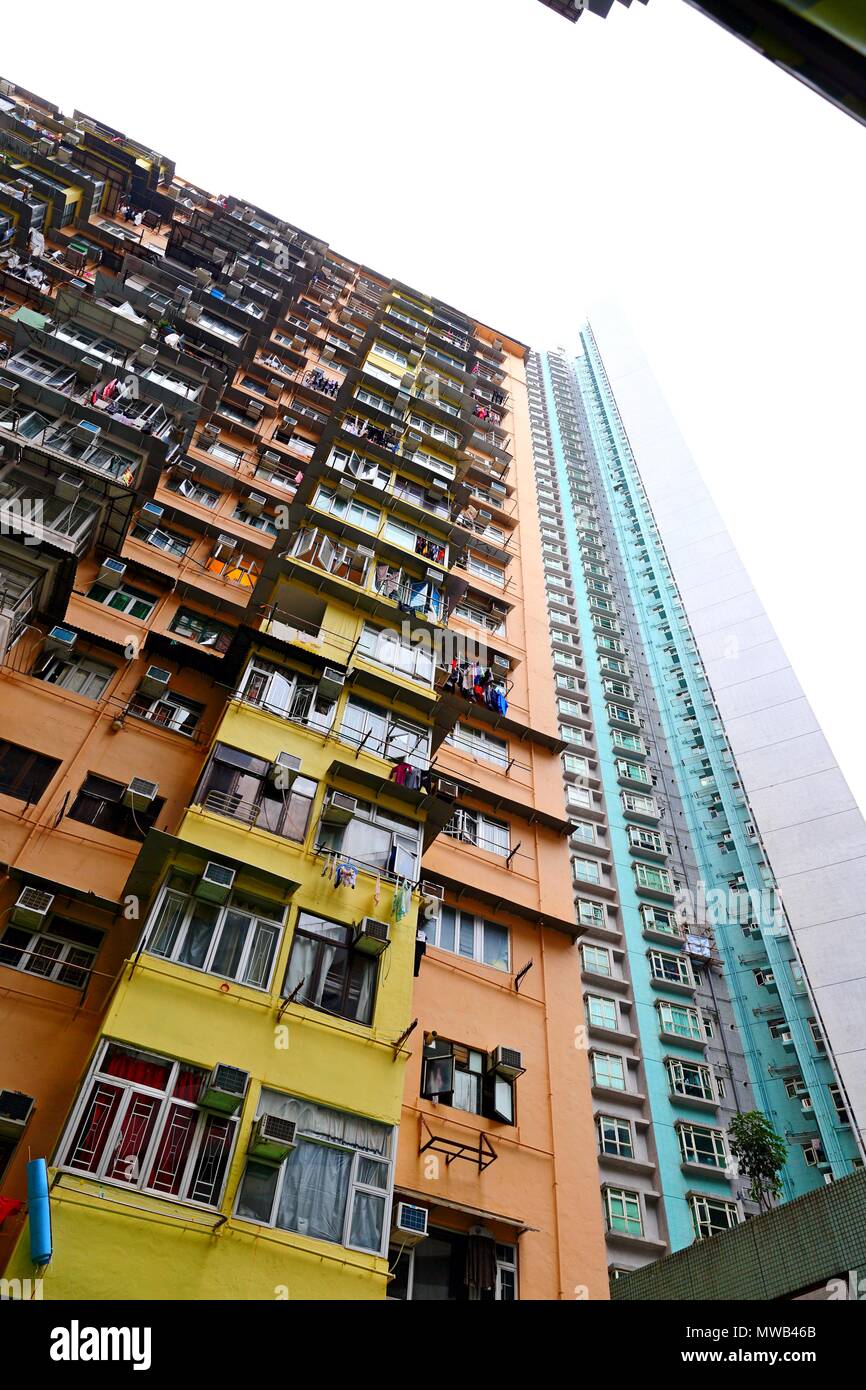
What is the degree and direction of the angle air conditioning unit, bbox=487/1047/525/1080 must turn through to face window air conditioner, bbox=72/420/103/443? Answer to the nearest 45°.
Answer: approximately 90° to its right

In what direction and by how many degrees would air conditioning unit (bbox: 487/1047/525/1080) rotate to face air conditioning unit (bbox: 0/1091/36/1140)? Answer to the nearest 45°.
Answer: approximately 90° to its right

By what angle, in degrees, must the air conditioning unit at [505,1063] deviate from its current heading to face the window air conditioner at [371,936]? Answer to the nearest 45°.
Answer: approximately 90° to its right

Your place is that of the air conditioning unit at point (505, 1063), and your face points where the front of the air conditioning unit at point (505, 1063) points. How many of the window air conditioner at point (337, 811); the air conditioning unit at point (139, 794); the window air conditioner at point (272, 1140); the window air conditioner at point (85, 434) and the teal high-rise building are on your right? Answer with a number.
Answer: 4

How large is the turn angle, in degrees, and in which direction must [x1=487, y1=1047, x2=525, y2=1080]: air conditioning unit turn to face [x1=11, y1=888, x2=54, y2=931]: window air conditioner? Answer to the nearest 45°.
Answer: approximately 90° to its right

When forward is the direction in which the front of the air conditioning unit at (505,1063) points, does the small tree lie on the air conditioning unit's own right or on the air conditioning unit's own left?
on the air conditioning unit's own left

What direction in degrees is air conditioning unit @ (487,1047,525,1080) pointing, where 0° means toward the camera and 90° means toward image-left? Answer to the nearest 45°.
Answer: approximately 315°

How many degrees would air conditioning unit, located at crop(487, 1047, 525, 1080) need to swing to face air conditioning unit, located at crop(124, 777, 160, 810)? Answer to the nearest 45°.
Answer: approximately 90° to its right

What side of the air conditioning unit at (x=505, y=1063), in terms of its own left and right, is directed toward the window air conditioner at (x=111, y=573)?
right
